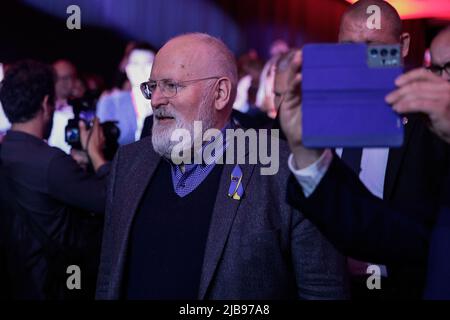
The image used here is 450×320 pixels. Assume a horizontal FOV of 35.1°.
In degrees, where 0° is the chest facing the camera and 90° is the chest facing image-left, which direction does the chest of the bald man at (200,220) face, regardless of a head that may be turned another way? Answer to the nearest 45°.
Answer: approximately 45°

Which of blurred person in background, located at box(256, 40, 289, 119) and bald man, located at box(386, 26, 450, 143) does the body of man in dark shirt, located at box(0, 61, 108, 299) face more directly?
the blurred person in background

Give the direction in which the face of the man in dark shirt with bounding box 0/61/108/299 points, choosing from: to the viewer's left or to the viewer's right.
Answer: to the viewer's right

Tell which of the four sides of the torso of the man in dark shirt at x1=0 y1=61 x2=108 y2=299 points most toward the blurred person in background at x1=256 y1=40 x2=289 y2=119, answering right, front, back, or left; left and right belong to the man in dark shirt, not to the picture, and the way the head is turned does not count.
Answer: front

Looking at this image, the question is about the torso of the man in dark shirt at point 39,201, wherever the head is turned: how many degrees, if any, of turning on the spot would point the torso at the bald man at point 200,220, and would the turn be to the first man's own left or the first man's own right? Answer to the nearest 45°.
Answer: approximately 90° to the first man's own right

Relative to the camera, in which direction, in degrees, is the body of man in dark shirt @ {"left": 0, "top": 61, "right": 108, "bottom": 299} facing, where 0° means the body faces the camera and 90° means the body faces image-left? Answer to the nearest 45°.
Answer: approximately 225°

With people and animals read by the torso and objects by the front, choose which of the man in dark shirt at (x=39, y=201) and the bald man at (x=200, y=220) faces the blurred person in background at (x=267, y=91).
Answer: the man in dark shirt

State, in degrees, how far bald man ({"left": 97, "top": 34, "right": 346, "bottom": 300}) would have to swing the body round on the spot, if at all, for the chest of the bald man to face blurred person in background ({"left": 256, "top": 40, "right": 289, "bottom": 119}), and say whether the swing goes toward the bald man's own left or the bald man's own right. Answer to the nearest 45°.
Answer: approximately 135° to the bald man's own right

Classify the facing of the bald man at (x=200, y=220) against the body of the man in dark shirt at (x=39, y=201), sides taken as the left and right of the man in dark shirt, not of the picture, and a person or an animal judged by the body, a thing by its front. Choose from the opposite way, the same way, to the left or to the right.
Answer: the opposite way

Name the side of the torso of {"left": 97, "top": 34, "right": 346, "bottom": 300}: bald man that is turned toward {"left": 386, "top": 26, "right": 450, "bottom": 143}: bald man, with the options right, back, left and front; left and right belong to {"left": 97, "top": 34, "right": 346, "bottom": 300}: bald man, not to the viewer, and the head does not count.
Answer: left

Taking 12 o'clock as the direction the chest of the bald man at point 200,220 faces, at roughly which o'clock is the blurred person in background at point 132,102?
The blurred person in background is roughly at 4 o'clock from the bald man.
